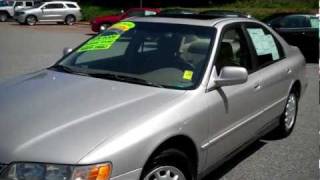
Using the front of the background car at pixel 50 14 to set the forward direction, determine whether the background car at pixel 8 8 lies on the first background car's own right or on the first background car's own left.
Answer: on the first background car's own right

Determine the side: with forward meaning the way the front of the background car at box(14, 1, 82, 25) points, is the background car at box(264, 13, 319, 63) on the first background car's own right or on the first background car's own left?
on the first background car's own left

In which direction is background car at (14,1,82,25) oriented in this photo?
to the viewer's left

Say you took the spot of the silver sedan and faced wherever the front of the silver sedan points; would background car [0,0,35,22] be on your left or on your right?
on your right

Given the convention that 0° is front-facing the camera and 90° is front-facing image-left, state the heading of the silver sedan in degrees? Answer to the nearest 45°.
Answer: approximately 45°

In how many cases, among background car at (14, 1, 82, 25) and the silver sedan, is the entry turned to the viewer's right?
0

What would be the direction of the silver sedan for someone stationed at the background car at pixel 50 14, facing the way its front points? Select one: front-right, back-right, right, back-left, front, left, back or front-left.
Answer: left

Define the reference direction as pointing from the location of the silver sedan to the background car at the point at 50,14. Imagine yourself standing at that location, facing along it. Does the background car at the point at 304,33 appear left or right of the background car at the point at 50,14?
right

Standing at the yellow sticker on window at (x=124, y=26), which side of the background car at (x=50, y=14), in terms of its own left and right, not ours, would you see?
left

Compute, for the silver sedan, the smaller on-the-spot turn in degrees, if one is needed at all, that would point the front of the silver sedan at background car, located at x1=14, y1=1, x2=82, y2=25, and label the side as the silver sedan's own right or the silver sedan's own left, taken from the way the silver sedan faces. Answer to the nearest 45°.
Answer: approximately 135° to the silver sedan's own right
